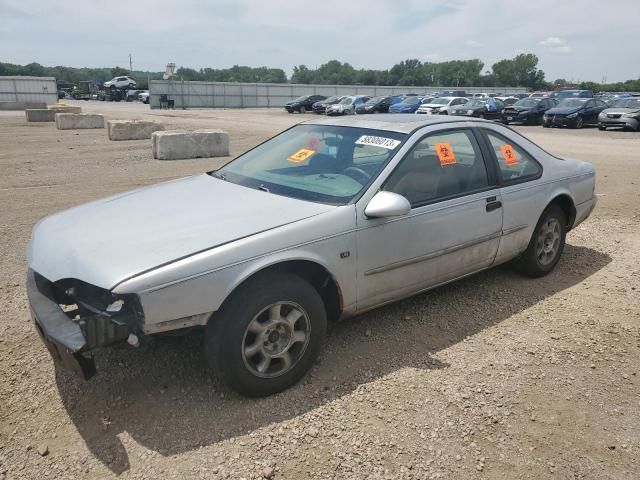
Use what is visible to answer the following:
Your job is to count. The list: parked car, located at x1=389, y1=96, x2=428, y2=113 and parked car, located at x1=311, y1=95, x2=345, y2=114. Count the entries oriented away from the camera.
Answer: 0

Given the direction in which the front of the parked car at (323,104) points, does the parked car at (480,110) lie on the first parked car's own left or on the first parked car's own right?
on the first parked car's own left

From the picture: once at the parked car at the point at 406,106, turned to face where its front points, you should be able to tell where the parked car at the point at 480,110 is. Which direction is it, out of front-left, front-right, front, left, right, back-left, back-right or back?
left

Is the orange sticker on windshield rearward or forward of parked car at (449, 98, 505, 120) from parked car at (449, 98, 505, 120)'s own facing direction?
forward

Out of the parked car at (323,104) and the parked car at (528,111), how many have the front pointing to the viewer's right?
0

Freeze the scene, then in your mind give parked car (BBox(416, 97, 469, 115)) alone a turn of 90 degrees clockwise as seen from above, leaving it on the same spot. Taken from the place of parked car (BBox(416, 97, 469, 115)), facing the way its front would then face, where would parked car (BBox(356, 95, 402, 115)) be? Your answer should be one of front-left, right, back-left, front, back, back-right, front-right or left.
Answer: front

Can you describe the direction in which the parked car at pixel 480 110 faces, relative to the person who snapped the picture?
facing the viewer and to the left of the viewer

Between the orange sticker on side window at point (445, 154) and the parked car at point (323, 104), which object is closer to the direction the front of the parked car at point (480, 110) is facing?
the orange sticker on side window

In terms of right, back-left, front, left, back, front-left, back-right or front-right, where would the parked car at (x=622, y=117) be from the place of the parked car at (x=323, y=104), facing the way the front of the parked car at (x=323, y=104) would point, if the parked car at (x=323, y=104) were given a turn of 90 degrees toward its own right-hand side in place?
back

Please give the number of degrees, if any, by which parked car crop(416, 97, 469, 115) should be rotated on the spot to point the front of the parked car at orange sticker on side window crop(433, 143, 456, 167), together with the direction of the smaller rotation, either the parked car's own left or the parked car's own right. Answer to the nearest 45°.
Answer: approximately 45° to the parked car's own left

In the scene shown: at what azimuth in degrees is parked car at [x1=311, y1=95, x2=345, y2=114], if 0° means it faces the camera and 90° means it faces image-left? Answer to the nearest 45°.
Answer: approximately 45°

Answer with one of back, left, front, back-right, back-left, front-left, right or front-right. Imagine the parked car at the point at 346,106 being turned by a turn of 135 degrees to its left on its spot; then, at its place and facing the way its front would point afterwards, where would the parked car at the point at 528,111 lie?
front-right

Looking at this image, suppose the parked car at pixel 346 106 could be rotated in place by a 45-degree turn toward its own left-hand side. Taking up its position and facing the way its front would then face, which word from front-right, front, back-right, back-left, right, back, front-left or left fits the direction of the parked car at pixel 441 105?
front-left

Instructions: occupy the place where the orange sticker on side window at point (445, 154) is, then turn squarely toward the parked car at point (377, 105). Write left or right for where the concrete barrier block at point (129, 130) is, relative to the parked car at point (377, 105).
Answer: left
